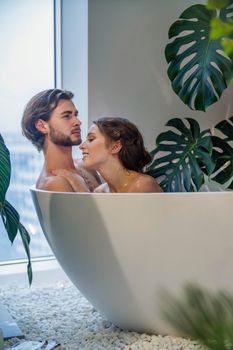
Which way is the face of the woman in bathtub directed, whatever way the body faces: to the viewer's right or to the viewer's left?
to the viewer's left

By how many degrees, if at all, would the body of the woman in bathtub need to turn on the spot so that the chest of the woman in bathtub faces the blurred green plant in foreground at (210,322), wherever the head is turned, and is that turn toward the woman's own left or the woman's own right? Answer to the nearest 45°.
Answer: approximately 90° to the woman's own left

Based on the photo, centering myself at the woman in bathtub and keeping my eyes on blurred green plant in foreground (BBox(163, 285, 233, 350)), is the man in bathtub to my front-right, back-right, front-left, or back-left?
back-right

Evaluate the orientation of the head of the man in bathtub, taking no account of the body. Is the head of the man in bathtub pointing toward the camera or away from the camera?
toward the camera

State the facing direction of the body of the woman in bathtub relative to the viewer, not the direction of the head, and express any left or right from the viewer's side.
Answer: facing to the left of the viewer
